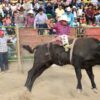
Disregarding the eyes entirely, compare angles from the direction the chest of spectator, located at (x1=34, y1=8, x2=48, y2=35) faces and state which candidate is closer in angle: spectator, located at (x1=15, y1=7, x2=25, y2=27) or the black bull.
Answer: the black bull

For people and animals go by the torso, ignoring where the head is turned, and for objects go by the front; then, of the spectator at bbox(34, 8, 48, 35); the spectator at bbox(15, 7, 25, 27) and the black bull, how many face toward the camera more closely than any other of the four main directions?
2

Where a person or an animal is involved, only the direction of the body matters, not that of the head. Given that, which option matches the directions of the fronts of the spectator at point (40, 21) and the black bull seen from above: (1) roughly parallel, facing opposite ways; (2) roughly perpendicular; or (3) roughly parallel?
roughly perpendicular

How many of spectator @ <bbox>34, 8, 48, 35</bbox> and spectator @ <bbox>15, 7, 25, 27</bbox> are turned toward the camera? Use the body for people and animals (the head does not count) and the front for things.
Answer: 2

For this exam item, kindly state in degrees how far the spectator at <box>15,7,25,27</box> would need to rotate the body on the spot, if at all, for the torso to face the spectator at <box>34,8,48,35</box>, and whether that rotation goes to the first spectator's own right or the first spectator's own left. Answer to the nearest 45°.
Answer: approximately 45° to the first spectator's own left
